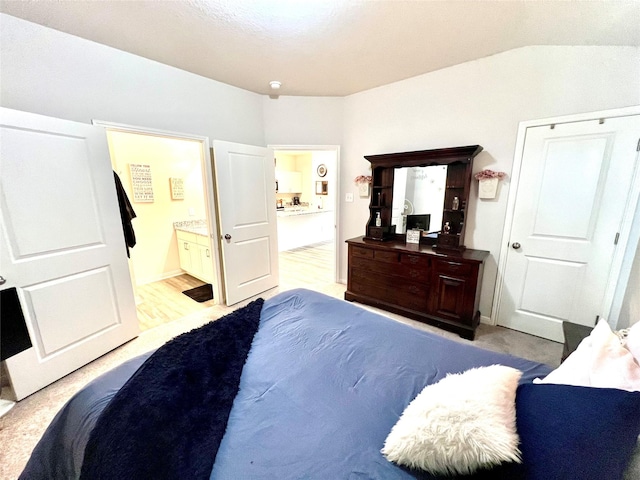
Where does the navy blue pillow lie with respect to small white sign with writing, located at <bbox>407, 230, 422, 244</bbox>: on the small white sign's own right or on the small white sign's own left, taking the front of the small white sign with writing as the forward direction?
on the small white sign's own left

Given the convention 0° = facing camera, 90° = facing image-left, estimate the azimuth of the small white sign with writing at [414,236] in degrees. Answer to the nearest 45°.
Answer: approximately 45°

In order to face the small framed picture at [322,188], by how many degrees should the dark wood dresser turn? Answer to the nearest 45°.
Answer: approximately 90° to its right

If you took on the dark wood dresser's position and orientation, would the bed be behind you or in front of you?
in front

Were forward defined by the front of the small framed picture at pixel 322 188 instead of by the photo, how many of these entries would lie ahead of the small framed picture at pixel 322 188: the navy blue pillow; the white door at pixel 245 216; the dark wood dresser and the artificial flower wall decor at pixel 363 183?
4

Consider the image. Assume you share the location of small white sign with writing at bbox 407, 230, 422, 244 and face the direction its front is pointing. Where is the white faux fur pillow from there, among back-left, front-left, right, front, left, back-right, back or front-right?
front-left

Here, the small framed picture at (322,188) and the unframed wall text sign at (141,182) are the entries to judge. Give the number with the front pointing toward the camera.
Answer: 2
